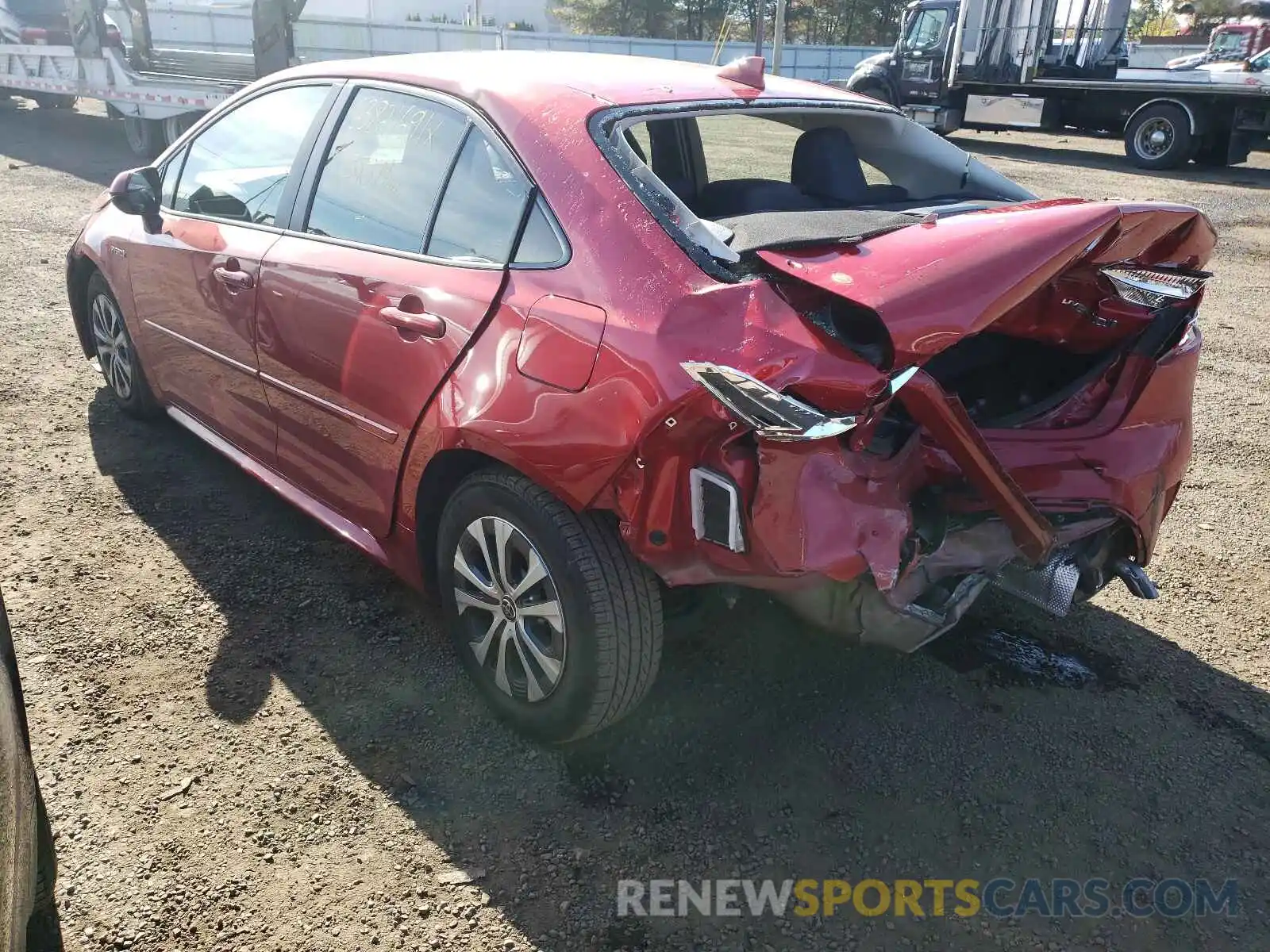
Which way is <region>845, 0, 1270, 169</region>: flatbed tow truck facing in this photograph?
to the viewer's left

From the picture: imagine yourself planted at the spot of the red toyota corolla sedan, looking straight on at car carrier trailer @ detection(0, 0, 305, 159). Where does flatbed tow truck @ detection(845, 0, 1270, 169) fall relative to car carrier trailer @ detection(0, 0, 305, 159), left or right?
right

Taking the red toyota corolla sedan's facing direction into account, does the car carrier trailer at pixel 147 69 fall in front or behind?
in front

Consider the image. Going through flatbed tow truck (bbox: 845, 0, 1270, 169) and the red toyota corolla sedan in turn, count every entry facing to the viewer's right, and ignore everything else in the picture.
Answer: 0

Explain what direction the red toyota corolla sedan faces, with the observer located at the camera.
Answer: facing away from the viewer and to the left of the viewer

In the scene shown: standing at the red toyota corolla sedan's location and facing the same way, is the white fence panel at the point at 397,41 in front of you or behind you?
in front

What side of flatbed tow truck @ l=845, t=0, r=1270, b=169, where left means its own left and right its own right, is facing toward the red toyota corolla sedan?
left
